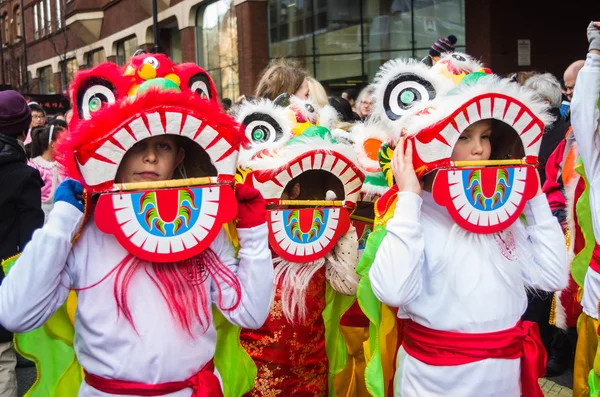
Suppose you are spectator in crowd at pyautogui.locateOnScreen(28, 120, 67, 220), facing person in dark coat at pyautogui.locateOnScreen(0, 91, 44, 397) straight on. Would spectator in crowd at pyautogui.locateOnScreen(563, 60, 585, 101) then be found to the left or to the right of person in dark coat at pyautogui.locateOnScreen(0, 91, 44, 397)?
left

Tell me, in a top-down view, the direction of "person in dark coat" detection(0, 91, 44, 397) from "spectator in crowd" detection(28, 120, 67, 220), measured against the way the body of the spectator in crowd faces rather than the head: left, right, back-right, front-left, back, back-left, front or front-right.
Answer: right
